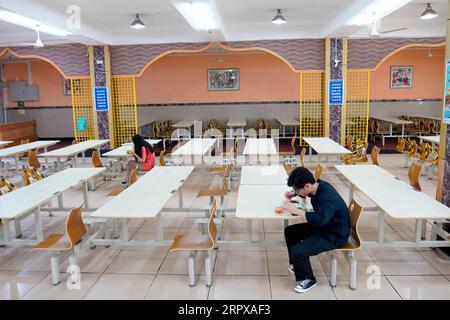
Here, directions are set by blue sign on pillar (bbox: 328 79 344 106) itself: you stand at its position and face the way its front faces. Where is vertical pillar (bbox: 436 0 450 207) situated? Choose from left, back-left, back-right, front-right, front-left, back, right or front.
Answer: front

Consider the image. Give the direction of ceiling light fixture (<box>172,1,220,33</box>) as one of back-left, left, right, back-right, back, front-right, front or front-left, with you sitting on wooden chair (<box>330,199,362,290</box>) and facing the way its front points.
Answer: front-right

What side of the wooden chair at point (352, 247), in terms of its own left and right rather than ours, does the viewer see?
left

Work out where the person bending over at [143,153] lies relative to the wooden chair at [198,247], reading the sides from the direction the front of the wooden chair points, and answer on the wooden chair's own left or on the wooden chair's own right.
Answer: on the wooden chair's own right

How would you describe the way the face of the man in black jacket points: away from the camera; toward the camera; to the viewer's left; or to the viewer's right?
to the viewer's left

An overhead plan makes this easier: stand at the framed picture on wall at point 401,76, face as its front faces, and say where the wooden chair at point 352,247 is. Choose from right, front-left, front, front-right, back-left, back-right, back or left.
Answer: front

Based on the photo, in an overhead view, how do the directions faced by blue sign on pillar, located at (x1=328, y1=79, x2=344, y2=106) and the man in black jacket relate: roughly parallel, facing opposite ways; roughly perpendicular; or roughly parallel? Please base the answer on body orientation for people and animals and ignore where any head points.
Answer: roughly perpendicular

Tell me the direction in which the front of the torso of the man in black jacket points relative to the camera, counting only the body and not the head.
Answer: to the viewer's left

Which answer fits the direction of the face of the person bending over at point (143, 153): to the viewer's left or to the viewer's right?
to the viewer's left

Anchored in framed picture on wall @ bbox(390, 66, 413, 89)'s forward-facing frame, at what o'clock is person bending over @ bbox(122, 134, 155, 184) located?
The person bending over is roughly at 1 o'clock from the framed picture on wall.

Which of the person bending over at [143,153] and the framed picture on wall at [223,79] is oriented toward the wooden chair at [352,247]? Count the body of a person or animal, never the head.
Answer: the framed picture on wall

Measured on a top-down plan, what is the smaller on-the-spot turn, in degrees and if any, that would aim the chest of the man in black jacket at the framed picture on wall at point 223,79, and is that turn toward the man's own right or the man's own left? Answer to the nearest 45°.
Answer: approximately 90° to the man's own right

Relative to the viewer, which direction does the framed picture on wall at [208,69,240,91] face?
toward the camera

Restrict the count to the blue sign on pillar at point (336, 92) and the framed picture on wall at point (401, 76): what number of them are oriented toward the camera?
2

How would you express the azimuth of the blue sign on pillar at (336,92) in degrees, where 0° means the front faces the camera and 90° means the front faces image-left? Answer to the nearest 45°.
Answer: approximately 0°

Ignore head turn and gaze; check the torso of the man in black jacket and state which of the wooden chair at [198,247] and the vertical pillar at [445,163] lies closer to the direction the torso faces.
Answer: the wooden chair

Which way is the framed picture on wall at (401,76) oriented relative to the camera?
toward the camera
